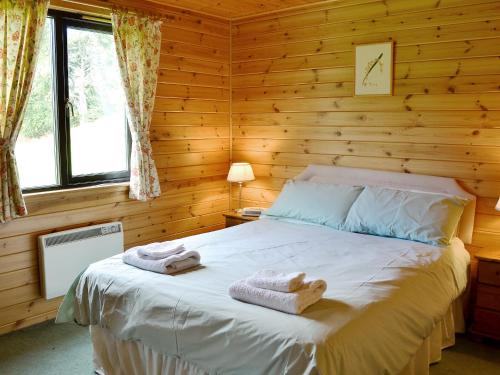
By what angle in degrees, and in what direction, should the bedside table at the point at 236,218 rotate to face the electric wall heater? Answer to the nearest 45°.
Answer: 0° — it already faces it

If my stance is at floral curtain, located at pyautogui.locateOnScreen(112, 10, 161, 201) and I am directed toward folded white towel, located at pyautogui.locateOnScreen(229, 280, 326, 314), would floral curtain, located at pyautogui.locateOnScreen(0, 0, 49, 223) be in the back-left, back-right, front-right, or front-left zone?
front-right

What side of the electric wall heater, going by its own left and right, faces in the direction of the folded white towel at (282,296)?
front

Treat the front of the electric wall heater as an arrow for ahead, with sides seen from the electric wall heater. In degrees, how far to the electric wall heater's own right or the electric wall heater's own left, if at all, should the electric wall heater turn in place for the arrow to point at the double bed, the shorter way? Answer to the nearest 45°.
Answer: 0° — it already faces it

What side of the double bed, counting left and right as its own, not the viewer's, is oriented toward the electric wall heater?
right

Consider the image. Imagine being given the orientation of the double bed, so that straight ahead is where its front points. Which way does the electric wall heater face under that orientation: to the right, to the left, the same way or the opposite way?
to the left

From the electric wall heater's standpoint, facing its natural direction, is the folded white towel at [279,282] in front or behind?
in front

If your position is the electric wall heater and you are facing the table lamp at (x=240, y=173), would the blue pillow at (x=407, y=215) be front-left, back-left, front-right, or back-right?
front-right

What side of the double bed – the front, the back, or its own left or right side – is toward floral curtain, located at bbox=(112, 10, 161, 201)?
right

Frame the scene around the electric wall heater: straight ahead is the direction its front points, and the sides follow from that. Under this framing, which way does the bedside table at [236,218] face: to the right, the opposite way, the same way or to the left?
to the right

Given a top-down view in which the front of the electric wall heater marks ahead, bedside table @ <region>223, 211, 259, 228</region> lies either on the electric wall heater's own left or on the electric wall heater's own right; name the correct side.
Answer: on the electric wall heater's own left

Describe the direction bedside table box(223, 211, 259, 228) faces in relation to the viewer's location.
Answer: facing the viewer and to the left of the viewer

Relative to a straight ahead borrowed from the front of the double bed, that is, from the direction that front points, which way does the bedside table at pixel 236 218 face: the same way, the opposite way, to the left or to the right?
the same way

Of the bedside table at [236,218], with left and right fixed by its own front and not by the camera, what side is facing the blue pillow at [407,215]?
left

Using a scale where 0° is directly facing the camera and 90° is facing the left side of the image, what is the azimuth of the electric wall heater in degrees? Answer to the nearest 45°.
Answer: approximately 315°

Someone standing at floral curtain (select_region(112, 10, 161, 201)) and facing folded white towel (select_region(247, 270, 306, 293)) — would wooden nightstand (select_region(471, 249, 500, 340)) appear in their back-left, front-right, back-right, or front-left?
front-left

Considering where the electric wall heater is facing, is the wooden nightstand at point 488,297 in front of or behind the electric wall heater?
in front

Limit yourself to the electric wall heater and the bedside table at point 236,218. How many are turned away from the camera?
0
